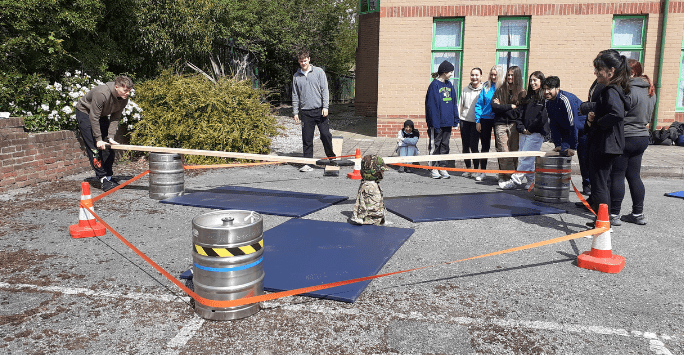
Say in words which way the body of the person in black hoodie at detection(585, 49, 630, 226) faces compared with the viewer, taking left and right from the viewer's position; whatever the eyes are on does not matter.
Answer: facing to the left of the viewer

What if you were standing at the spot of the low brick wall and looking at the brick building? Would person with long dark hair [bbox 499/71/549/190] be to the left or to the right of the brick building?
right

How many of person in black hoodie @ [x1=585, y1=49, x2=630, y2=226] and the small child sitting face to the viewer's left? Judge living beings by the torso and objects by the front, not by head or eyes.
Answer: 1

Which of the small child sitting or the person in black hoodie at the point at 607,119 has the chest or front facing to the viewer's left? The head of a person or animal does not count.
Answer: the person in black hoodie

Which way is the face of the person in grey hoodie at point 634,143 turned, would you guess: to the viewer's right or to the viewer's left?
to the viewer's left

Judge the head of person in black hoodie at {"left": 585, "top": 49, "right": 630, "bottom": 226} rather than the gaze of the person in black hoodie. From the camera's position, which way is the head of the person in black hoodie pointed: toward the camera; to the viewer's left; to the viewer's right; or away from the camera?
to the viewer's left

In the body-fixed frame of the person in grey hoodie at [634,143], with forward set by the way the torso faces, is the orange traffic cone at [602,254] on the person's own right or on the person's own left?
on the person's own left

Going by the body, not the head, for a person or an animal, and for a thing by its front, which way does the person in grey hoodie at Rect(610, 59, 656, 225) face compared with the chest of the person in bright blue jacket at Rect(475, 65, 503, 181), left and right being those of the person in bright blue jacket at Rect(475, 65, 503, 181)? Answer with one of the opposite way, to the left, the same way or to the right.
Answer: to the right

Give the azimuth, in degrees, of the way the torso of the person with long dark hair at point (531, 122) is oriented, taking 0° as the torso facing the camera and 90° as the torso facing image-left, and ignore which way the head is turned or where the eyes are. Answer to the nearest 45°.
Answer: approximately 45°
